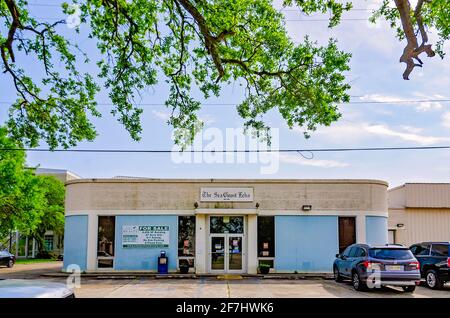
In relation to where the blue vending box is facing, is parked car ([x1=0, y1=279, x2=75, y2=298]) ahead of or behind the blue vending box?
ahead

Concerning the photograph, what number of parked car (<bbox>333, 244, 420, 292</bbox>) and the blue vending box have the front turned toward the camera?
1

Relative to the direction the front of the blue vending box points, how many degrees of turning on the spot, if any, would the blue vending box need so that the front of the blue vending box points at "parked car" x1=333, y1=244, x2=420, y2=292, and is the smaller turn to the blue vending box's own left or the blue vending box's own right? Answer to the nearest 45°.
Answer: approximately 45° to the blue vending box's own left

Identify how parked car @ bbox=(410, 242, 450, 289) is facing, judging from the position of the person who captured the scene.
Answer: facing away from the viewer and to the left of the viewer

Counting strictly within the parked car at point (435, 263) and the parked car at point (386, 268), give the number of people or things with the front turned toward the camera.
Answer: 0

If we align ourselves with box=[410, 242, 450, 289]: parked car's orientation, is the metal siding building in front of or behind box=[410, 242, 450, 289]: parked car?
in front

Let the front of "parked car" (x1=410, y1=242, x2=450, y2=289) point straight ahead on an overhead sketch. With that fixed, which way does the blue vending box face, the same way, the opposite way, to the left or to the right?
the opposite way

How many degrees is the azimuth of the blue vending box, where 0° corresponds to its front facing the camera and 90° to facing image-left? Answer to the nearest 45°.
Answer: approximately 0°

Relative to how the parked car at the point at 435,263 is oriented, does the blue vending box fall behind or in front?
in front

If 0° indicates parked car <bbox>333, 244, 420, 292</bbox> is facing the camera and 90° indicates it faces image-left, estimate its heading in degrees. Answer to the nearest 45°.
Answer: approximately 135°

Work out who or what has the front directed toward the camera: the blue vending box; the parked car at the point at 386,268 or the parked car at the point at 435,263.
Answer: the blue vending box

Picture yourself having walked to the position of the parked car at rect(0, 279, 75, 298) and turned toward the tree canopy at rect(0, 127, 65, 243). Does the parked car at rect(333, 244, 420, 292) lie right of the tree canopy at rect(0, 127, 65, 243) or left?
right

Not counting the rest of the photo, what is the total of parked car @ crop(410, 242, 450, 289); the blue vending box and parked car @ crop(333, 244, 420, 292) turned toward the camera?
1

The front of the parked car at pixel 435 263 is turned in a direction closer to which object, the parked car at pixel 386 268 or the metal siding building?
the metal siding building
